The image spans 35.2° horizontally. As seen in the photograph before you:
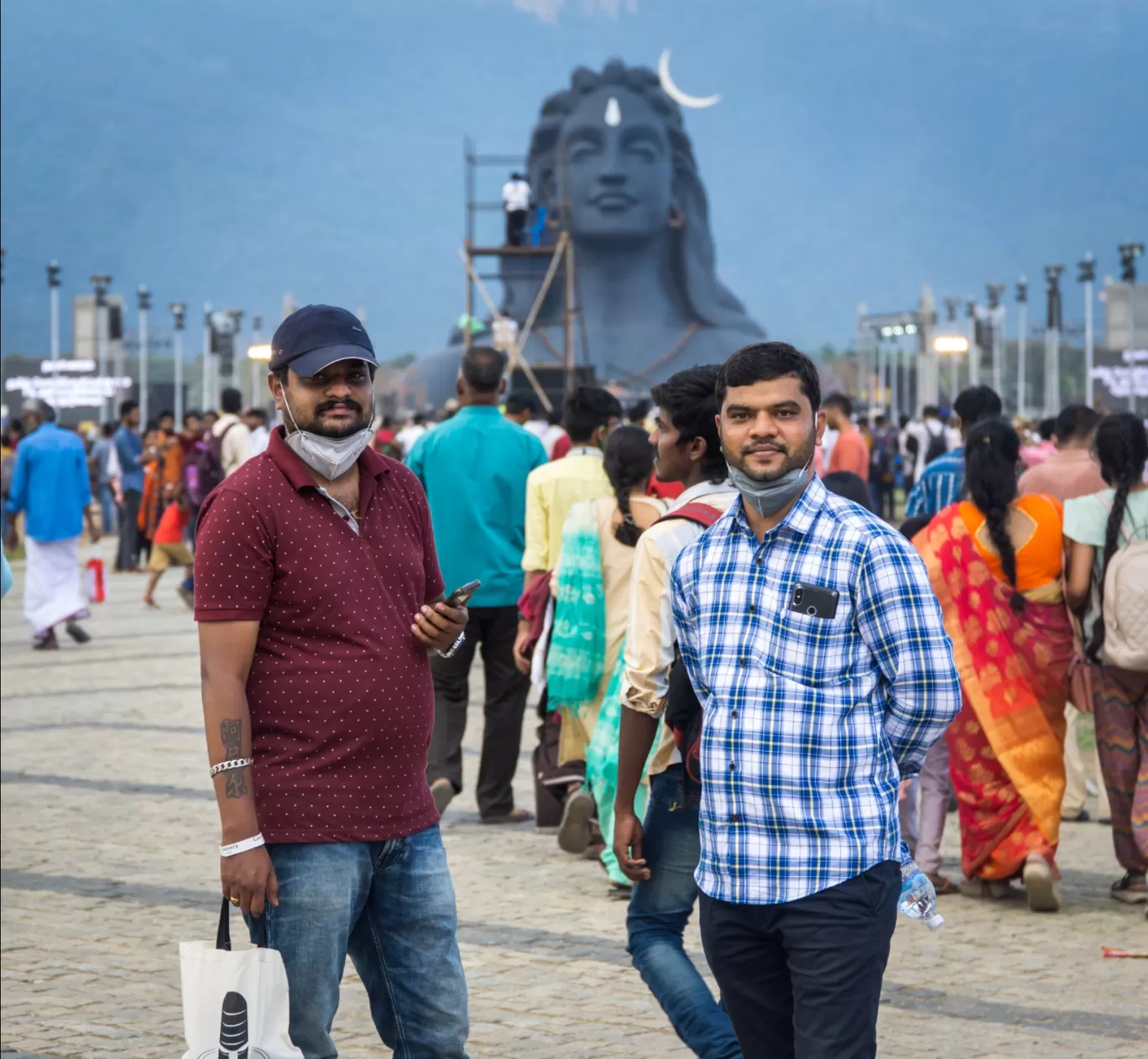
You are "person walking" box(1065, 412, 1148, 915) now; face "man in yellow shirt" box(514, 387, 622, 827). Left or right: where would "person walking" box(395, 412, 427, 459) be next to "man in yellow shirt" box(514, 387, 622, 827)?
right

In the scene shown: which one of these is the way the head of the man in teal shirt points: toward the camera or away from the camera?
away from the camera

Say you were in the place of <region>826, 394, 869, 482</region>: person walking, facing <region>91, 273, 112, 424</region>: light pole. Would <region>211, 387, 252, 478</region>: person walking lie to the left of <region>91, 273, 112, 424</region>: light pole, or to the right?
left

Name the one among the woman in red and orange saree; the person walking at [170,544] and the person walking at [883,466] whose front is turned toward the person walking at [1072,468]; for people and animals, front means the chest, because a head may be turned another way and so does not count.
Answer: the woman in red and orange saree

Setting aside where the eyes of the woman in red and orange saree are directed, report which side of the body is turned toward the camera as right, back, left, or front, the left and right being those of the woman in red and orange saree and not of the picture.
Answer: back

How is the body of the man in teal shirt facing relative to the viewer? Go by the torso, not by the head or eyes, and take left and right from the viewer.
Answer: facing away from the viewer

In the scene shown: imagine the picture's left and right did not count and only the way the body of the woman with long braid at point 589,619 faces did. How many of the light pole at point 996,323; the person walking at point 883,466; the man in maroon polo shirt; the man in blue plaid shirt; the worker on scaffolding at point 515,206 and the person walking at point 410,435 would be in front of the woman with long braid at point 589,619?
4

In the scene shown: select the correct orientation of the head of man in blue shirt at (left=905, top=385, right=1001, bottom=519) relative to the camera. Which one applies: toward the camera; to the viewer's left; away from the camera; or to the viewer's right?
away from the camera

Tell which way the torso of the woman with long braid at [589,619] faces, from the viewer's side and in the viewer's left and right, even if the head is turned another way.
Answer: facing away from the viewer

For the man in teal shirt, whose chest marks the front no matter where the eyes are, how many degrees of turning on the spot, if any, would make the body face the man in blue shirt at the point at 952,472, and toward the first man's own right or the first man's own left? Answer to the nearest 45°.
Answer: approximately 90° to the first man's own right
